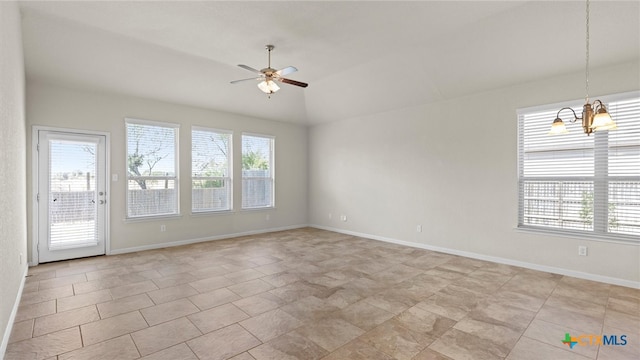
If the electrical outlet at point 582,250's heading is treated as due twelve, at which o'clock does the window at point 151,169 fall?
The window is roughly at 2 o'clock from the electrical outlet.

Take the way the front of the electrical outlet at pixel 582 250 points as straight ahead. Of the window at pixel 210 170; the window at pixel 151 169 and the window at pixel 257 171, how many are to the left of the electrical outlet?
0

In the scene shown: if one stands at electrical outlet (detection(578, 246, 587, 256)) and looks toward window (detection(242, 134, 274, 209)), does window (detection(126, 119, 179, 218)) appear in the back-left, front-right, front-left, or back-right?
front-left

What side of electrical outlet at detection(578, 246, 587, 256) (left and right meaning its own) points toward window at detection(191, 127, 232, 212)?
right

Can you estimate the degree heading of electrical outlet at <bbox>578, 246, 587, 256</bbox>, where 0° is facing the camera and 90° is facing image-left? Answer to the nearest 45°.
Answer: approximately 0°

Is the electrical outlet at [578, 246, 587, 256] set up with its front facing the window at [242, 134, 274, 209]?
no
